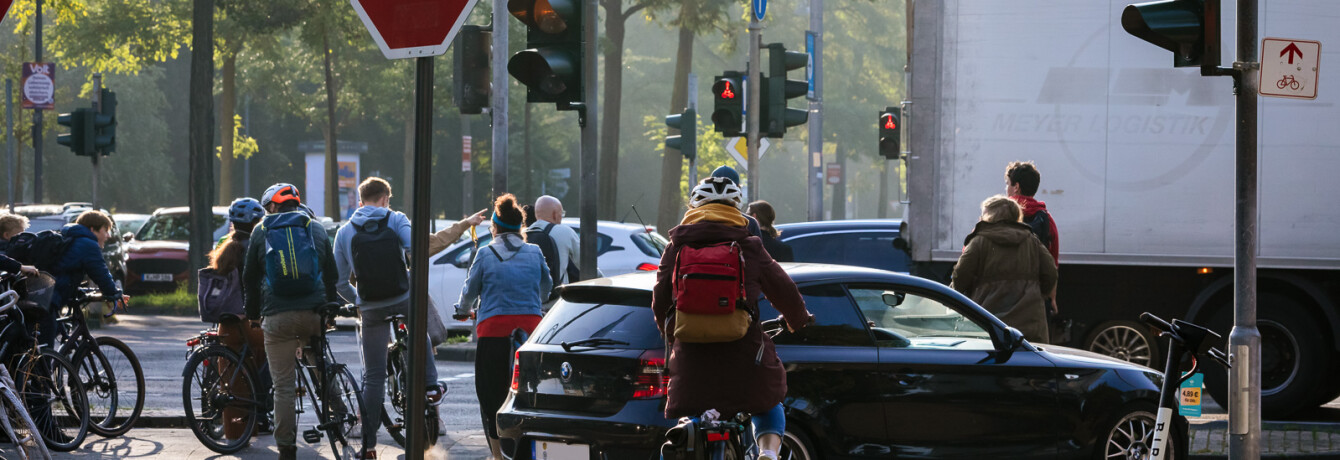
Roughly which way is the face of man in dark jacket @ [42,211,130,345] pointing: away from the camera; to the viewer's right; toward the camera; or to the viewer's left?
to the viewer's right

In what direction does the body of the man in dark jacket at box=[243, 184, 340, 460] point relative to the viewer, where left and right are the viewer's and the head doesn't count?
facing away from the viewer

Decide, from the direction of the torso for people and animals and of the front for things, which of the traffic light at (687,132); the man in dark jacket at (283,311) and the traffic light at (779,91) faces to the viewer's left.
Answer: the traffic light at (687,132)

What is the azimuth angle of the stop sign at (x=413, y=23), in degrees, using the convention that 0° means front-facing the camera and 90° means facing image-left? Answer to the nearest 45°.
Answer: approximately 0°

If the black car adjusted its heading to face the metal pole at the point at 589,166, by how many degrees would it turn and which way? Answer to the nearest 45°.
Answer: approximately 90° to its left

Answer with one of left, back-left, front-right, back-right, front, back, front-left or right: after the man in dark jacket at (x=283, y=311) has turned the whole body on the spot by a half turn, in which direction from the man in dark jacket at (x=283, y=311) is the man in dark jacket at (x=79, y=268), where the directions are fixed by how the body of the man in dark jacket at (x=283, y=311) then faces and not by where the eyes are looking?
back-right

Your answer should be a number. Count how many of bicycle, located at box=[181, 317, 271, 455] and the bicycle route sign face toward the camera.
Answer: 1

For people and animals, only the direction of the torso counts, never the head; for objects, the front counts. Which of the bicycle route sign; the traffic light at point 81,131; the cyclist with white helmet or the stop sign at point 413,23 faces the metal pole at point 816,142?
the cyclist with white helmet

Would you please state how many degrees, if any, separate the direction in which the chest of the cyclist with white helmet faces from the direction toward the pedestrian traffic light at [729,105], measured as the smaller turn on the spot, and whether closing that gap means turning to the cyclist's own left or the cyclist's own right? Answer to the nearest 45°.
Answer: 0° — they already face it

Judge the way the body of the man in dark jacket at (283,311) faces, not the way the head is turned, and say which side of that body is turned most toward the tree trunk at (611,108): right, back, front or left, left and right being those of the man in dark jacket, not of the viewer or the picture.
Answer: front

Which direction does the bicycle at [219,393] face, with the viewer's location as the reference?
facing away from the viewer and to the right of the viewer

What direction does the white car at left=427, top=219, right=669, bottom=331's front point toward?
to the viewer's left
